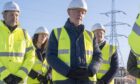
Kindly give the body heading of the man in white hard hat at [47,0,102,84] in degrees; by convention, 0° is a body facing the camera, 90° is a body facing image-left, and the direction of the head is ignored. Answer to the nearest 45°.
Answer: approximately 315°

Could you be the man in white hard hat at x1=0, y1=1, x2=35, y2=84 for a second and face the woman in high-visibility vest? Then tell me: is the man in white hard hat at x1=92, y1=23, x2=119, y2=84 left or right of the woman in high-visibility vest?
right

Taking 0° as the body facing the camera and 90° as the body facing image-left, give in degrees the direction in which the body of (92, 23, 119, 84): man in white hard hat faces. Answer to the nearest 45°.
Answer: approximately 45°

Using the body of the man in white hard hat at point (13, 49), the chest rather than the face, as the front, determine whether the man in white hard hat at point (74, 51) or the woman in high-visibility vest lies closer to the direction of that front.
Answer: the man in white hard hat
